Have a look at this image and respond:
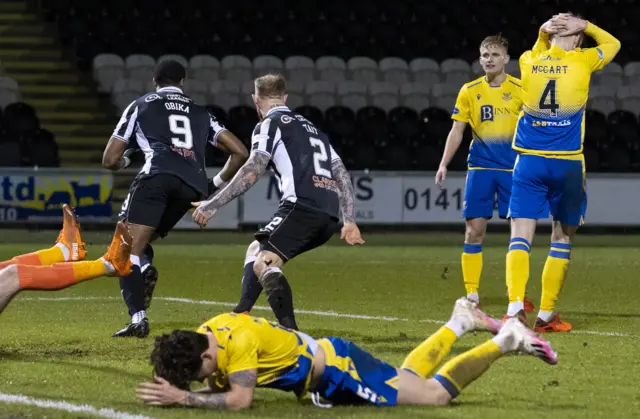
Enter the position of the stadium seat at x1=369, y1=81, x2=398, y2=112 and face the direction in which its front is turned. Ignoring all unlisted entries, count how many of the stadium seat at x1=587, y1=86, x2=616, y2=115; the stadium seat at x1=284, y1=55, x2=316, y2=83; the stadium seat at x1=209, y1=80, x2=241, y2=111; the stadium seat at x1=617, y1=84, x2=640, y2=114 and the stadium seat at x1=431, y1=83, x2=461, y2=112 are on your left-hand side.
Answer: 3

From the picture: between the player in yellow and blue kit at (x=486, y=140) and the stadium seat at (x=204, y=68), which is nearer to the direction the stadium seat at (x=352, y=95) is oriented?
the player in yellow and blue kit

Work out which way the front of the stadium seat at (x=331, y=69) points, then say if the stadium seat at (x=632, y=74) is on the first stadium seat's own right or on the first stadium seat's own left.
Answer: on the first stadium seat's own left

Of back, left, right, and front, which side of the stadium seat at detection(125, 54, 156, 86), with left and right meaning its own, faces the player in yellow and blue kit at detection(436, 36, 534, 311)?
front

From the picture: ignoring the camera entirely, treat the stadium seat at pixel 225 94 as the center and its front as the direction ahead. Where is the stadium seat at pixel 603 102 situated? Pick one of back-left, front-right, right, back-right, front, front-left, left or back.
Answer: left

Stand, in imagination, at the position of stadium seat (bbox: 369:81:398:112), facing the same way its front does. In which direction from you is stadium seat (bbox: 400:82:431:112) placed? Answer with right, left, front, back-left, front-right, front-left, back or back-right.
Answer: left

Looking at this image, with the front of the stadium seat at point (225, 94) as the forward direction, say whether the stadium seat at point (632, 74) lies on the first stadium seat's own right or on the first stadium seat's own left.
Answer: on the first stadium seat's own left

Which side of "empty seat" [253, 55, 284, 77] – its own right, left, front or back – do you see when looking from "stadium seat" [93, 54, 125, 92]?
right

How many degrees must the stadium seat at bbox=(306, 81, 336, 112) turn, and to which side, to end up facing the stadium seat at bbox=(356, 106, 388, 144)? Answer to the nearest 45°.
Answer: approximately 45° to its left

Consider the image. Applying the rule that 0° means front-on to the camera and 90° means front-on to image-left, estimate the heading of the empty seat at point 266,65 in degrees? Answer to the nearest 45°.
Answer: approximately 0°

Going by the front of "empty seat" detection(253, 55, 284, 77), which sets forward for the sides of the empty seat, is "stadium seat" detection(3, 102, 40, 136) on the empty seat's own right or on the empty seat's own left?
on the empty seat's own right

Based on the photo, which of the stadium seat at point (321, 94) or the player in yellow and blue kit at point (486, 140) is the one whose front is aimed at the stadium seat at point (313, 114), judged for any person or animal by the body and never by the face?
the stadium seat at point (321, 94)

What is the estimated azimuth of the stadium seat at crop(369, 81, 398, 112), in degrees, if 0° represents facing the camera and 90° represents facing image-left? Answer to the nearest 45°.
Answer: approximately 0°
